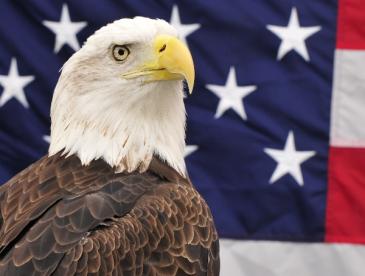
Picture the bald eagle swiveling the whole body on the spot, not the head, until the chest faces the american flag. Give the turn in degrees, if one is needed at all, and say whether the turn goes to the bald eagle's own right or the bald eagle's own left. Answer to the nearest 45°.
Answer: approximately 45° to the bald eagle's own left
